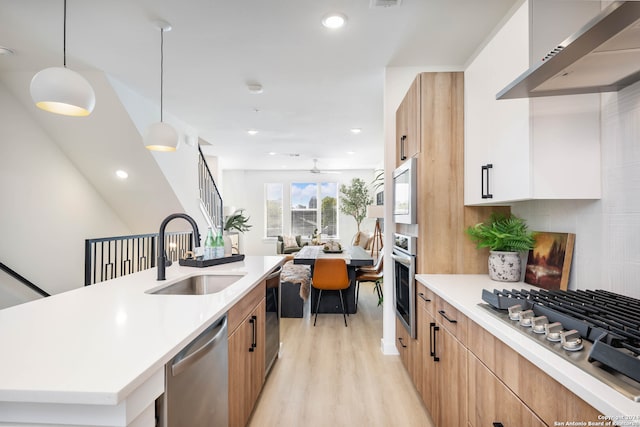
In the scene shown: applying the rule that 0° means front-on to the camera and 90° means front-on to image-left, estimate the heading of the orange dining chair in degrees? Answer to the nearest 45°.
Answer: approximately 180°

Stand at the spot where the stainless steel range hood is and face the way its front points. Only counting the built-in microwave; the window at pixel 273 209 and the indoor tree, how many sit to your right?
3

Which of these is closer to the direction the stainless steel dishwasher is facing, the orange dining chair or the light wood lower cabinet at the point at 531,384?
the light wood lower cabinet

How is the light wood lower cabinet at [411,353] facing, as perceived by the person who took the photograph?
facing to the left of the viewer

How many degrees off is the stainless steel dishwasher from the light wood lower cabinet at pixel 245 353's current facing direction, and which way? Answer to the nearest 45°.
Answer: approximately 90° to its right
